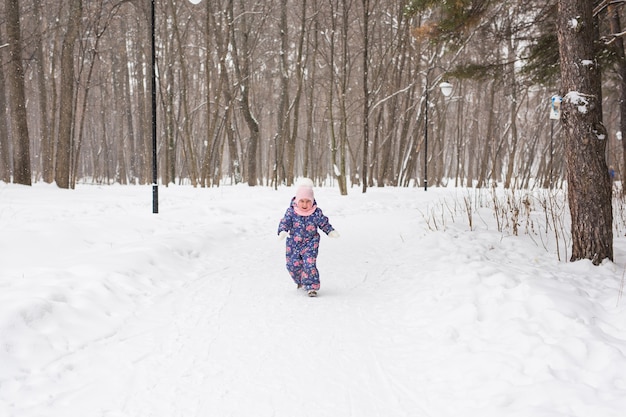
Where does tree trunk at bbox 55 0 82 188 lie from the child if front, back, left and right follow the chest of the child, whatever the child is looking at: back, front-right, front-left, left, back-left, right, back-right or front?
back-right

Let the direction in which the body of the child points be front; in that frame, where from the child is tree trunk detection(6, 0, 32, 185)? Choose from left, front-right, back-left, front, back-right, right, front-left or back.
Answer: back-right

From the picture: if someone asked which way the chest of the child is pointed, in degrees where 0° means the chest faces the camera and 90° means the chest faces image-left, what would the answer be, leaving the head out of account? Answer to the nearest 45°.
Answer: approximately 0°

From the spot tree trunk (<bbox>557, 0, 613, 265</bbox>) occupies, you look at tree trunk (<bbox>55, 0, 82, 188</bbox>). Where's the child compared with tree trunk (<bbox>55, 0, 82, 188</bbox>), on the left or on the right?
left

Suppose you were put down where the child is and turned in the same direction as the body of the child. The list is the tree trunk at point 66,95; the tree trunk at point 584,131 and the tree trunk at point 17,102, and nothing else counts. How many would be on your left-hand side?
1

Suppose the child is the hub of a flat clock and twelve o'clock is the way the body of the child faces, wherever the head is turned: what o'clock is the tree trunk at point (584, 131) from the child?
The tree trunk is roughly at 9 o'clock from the child.
